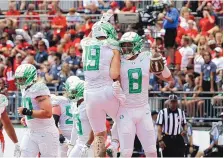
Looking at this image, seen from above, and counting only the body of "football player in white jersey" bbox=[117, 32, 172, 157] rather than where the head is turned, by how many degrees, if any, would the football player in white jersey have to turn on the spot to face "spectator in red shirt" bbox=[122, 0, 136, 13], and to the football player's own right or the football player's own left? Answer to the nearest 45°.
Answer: approximately 180°

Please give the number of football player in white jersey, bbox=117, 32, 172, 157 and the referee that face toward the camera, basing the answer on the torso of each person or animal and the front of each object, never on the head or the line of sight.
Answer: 2

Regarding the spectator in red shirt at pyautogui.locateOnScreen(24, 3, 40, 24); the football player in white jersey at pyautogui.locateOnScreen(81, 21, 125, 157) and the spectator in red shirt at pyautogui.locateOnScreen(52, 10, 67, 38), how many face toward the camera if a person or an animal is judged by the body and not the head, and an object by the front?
2

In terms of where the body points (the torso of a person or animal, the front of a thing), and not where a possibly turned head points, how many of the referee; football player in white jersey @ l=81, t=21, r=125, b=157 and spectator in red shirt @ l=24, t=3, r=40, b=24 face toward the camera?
2

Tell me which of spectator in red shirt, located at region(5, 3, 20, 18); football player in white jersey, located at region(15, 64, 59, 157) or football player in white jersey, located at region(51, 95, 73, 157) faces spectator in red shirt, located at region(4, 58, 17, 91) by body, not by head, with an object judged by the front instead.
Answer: spectator in red shirt, located at region(5, 3, 20, 18)

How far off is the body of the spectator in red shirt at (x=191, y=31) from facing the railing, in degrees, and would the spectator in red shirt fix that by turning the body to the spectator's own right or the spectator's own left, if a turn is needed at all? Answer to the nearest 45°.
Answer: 0° — they already face it

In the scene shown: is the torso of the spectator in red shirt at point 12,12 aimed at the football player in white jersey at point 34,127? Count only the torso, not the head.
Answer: yes

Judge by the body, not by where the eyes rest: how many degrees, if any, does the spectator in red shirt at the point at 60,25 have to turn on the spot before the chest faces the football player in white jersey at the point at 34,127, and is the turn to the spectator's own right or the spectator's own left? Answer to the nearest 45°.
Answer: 0° — they already face them
